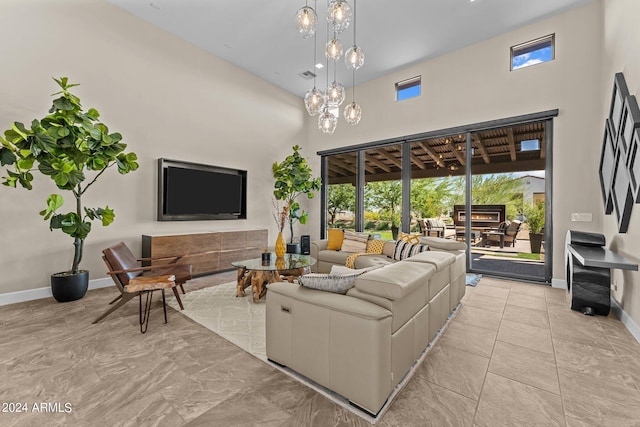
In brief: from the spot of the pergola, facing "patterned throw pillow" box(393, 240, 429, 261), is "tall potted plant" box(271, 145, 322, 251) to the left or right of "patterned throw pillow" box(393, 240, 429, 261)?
right

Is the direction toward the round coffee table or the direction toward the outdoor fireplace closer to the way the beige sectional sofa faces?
the round coffee table

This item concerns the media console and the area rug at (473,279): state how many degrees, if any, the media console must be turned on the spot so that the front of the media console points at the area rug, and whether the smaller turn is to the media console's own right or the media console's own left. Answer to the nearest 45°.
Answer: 0° — it already faces it

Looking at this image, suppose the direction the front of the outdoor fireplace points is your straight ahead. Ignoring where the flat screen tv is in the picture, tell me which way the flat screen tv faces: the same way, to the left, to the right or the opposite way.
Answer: to the left

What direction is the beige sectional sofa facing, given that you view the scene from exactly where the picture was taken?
facing away from the viewer and to the left of the viewer

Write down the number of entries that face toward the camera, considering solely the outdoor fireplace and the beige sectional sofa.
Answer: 1

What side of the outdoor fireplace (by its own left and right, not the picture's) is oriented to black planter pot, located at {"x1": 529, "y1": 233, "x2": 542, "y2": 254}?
left
